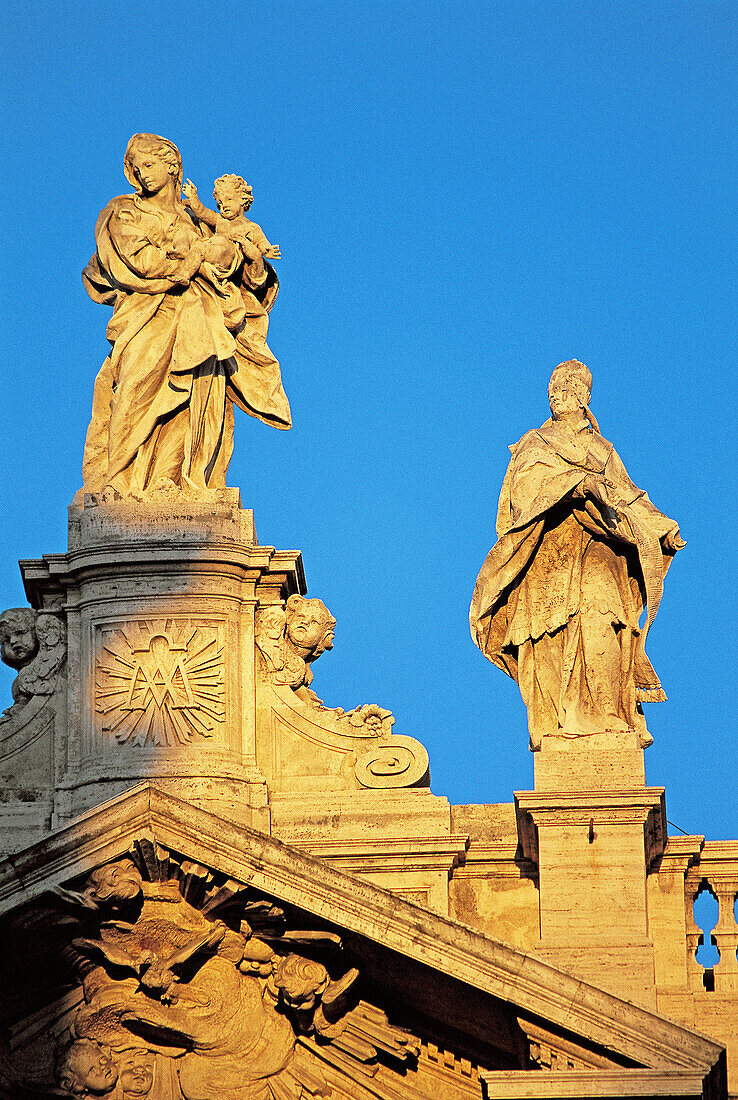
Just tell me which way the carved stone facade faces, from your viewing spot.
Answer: facing the viewer

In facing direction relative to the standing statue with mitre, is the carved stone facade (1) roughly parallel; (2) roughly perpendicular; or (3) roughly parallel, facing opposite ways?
roughly parallel

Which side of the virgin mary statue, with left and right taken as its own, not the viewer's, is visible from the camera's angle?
front

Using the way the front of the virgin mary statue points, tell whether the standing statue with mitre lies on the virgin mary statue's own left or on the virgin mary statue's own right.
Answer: on the virgin mary statue's own left

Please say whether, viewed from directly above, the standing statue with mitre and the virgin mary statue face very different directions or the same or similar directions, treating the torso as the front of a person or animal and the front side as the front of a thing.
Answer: same or similar directions

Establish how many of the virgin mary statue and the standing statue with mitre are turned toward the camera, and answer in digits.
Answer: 2

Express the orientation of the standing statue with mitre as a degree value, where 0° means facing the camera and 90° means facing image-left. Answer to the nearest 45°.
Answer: approximately 0°
